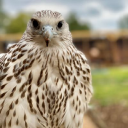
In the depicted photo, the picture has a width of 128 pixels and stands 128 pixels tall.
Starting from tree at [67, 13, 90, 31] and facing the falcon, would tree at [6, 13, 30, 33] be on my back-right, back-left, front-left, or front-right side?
front-right

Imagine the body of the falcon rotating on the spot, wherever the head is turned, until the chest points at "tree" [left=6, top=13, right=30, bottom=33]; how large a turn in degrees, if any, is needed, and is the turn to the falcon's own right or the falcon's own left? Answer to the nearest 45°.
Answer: approximately 180°

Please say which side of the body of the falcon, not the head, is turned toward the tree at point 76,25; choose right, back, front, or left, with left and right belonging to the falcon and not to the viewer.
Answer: back

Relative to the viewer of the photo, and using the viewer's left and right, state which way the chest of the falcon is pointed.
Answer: facing the viewer
